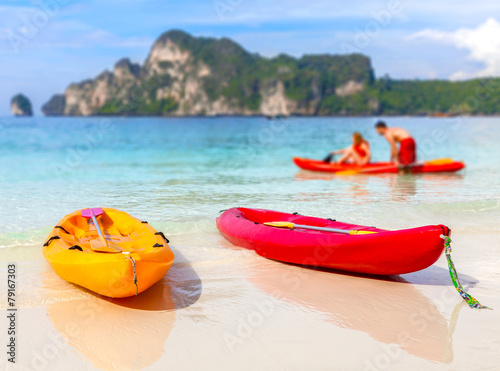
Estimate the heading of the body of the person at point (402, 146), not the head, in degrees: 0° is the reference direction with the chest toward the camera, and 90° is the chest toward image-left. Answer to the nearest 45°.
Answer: approximately 90°

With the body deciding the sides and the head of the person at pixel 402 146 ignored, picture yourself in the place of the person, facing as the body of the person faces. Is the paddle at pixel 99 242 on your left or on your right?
on your left

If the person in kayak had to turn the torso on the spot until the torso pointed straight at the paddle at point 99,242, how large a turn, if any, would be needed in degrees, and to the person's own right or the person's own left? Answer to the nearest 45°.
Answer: approximately 90° to the person's own left

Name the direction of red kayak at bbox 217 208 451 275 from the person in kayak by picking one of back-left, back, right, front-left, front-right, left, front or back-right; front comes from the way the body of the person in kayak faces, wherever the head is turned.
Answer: left

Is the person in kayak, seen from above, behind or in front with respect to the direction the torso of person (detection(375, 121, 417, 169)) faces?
in front

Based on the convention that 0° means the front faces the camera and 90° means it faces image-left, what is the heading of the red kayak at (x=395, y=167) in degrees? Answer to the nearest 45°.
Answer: approximately 90°

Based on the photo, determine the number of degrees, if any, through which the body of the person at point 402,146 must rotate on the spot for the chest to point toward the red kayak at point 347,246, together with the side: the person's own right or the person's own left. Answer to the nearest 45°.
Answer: approximately 90° to the person's own left

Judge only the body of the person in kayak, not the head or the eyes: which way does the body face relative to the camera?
to the viewer's left

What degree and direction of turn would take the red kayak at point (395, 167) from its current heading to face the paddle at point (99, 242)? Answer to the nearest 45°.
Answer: approximately 90° to its left

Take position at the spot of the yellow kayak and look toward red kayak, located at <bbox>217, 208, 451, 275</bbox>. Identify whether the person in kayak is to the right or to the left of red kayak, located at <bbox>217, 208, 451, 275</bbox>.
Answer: left

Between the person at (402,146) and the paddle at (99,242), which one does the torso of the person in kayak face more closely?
the paddle

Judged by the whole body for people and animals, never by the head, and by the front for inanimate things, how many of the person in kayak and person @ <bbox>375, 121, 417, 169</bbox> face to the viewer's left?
2
